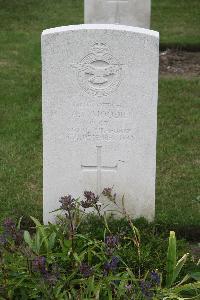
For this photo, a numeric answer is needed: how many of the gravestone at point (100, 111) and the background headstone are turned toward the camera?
2

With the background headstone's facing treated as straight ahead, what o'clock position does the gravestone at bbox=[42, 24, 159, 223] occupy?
The gravestone is roughly at 12 o'clock from the background headstone.

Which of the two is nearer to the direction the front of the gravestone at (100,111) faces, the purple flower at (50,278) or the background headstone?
the purple flower

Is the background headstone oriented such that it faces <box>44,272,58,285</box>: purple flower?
yes

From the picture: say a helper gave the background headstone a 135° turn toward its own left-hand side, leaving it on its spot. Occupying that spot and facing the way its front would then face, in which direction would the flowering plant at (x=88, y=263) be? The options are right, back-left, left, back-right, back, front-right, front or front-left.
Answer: back-right

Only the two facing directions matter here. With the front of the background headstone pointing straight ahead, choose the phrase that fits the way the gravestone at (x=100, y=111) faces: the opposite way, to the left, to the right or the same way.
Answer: the same way

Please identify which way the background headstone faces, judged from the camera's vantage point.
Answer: facing the viewer

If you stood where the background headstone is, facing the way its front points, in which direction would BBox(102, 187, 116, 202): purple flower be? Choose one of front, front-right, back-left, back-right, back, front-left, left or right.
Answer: front

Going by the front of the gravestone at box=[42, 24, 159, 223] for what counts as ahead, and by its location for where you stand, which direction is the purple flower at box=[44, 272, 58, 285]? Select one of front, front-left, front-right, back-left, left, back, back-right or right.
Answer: front

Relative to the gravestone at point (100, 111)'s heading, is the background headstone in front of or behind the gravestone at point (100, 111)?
behind
